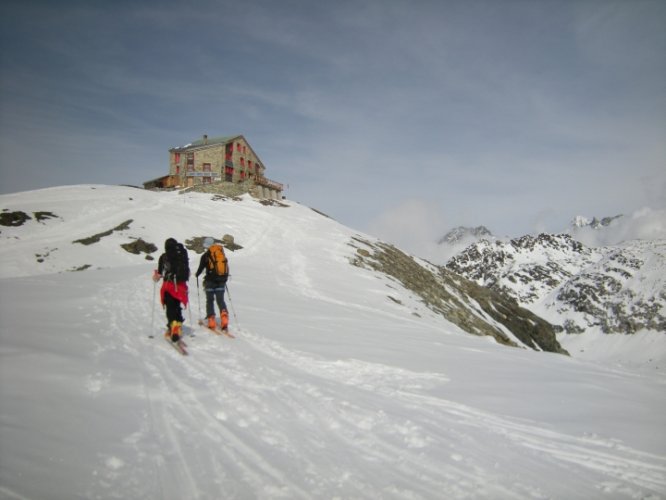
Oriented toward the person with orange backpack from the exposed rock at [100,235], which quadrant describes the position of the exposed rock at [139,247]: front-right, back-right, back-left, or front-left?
front-left

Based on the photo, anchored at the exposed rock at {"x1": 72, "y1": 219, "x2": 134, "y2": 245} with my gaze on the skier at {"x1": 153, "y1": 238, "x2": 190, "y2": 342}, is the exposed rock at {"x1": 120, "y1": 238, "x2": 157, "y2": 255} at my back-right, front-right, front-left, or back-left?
front-left

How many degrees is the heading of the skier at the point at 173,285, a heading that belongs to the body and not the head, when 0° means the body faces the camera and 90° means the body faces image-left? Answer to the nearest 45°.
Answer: approximately 135°

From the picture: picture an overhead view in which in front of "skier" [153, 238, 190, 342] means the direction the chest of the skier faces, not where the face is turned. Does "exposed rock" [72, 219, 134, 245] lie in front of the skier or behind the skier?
in front

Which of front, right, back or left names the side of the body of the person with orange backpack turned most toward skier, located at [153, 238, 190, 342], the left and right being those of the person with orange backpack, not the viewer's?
left

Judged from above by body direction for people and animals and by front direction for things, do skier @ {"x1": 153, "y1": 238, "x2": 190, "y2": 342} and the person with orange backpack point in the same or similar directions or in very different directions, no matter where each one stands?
same or similar directions

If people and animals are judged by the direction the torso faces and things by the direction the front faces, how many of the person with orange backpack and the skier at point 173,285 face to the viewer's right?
0

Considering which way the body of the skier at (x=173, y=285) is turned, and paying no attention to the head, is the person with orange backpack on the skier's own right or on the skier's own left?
on the skier's own right

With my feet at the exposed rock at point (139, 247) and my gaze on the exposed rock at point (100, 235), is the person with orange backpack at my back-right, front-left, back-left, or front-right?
back-left

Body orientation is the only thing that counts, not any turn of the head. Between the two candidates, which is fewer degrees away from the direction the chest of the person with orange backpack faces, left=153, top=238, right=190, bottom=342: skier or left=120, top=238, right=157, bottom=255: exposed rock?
the exposed rock

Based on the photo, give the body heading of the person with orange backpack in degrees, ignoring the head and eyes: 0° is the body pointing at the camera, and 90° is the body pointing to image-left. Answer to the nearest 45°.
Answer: approximately 135°
